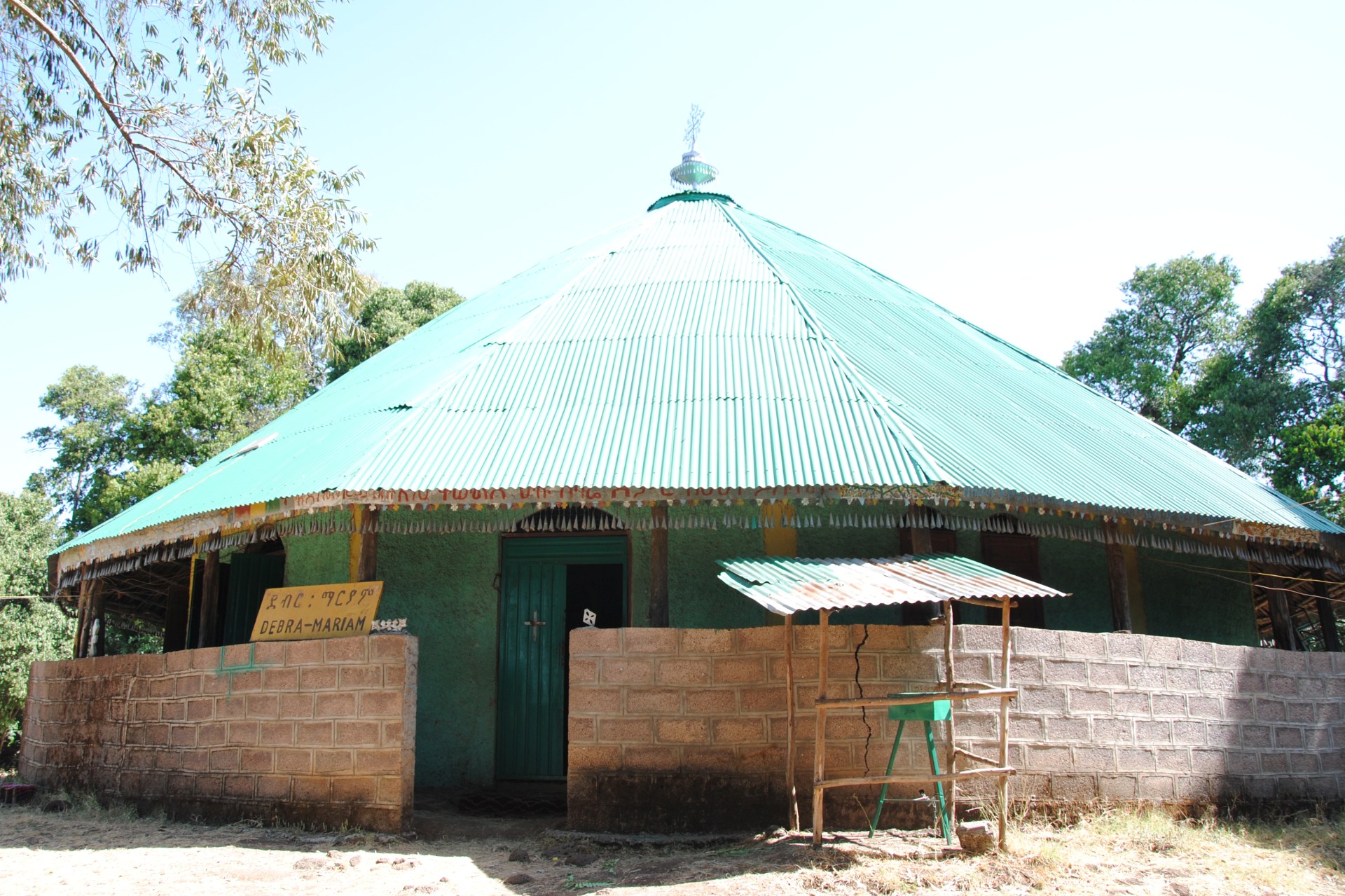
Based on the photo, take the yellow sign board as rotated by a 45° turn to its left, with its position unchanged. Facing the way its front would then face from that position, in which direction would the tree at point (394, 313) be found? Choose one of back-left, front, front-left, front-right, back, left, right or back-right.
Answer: back-left

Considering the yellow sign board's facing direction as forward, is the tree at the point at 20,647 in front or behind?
behind

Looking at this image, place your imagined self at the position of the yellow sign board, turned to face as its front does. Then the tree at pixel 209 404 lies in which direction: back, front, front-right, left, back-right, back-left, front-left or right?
back

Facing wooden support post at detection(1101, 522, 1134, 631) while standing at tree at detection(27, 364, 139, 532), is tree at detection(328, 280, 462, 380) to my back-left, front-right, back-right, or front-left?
front-left

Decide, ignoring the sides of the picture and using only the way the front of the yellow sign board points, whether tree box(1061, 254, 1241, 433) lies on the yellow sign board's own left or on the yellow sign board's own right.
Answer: on the yellow sign board's own left

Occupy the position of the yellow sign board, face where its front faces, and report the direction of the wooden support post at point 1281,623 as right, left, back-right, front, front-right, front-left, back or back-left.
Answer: left

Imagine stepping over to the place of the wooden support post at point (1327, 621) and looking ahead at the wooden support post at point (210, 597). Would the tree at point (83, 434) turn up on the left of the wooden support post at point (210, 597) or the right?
right

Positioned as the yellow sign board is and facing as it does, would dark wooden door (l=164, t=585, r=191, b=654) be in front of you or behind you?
behind

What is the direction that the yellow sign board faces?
toward the camera

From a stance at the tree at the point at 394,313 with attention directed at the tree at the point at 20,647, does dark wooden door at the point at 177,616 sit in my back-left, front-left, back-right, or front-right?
front-left

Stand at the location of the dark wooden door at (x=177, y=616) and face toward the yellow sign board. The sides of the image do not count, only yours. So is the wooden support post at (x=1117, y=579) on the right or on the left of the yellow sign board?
left

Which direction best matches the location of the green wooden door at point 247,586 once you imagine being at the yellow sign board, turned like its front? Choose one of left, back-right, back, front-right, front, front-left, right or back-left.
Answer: back

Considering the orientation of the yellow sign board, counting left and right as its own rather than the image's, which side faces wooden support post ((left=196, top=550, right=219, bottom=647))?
right

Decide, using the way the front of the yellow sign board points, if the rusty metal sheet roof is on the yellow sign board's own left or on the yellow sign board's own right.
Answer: on the yellow sign board's own left

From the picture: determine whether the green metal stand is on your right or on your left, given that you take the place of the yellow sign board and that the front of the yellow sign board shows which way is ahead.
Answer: on your left

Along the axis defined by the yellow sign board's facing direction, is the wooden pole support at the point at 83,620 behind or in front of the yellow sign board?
behind

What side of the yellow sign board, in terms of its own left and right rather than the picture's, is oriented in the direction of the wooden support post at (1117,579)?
left
